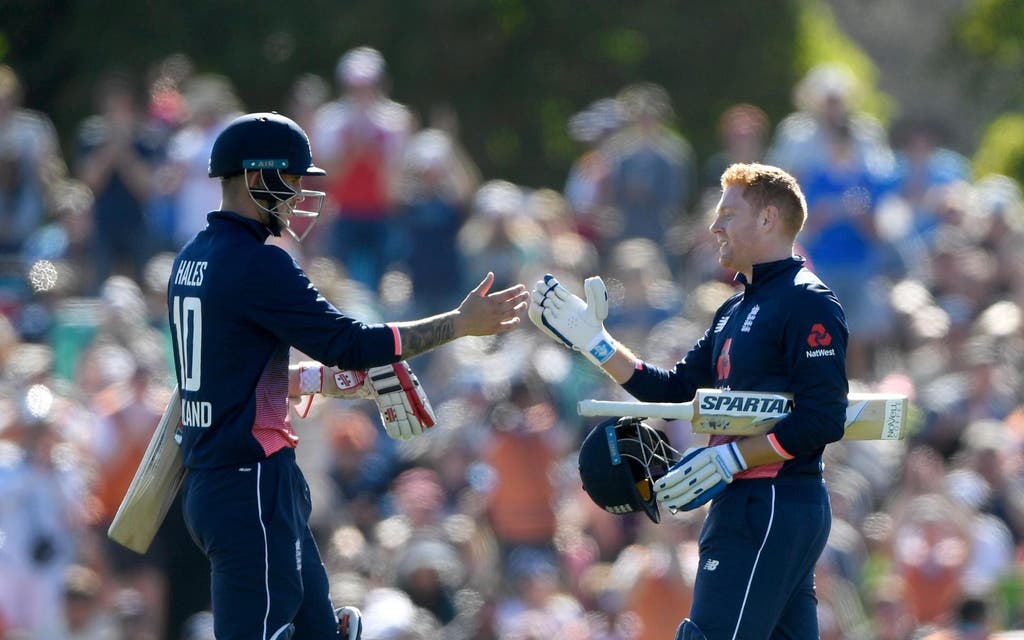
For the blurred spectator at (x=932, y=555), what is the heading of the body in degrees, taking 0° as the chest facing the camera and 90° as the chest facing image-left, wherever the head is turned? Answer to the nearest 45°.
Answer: approximately 0°

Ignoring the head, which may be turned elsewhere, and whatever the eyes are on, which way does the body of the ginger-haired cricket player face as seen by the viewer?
to the viewer's left

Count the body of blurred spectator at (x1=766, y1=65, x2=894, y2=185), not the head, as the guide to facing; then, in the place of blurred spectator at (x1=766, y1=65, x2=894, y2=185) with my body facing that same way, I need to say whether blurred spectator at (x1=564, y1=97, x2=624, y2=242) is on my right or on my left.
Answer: on my right

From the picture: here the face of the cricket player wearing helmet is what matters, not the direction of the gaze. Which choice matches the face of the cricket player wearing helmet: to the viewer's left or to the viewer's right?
to the viewer's right

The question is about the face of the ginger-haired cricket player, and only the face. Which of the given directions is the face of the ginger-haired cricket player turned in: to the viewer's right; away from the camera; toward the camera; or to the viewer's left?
to the viewer's left

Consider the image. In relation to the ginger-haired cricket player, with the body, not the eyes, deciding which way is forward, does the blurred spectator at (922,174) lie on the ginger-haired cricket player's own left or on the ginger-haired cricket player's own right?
on the ginger-haired cricket player's own right

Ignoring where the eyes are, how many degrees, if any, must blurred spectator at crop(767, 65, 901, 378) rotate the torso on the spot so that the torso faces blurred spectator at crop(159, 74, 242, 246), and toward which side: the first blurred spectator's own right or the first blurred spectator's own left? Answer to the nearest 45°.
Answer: approximately 90° to the first blurred spectator's own right

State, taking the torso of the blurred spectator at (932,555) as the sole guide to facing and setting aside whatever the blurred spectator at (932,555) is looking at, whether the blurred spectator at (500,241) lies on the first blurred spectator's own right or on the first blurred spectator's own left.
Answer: on the first blurred spectator's own right

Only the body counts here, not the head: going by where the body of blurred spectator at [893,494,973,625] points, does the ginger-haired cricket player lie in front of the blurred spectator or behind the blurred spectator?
in front

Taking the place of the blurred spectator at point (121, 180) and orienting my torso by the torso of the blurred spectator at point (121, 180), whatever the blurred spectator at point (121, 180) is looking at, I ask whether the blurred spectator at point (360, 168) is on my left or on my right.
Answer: on my left
